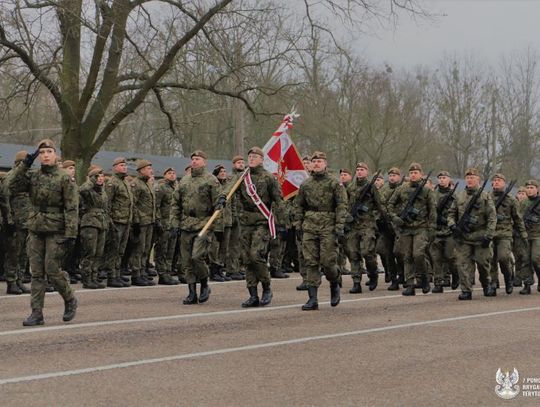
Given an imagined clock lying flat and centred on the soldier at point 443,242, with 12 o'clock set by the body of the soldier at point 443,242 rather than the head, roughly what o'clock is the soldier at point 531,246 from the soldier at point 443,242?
the soldier at point 531,246 is roughly at 7 o'clock from the soldier at point 443,242.

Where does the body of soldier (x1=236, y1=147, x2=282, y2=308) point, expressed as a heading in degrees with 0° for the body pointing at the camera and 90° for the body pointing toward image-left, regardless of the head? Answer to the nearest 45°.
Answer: approximately 45°

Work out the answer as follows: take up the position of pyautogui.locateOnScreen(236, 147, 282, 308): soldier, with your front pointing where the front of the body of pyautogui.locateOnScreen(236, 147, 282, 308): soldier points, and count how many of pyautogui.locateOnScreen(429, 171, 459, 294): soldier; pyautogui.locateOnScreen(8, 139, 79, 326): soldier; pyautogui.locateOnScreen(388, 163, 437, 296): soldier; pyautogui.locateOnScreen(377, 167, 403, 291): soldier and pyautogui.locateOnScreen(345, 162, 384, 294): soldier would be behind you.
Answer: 4

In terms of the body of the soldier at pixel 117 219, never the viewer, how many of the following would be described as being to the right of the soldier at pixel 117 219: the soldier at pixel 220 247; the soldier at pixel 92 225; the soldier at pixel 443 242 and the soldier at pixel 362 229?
1

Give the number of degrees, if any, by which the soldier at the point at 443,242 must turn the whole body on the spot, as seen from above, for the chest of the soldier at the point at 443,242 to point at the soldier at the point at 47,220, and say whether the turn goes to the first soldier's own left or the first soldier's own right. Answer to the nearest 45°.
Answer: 0° — they already face them

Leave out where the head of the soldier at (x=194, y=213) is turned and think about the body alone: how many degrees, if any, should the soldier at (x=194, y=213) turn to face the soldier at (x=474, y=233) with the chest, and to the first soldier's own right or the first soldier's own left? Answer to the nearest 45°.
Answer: approximately 135° to the first soldier's own left

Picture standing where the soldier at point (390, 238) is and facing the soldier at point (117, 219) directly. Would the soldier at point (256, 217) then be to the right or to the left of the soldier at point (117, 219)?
left

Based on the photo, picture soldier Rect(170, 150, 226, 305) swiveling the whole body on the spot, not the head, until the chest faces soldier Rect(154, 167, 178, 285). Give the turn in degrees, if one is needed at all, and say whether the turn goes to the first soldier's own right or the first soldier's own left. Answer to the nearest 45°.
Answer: approximately 135° to the first soldier's own right

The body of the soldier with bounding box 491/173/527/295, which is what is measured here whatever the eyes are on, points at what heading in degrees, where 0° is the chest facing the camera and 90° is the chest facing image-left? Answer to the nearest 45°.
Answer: approximately 45°

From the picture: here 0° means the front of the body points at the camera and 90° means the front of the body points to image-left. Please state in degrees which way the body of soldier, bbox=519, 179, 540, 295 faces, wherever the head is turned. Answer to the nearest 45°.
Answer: approximately 45°

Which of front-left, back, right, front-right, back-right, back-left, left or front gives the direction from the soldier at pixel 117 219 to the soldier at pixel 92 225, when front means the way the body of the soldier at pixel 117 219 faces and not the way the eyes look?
right

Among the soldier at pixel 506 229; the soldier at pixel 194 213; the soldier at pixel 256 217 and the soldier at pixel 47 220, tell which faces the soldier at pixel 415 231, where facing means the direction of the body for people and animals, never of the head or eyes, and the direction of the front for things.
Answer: the soldier at pixel 506 229

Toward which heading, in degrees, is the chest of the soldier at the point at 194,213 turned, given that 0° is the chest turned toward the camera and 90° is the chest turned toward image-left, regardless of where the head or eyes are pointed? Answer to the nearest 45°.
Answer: approximately 45°
